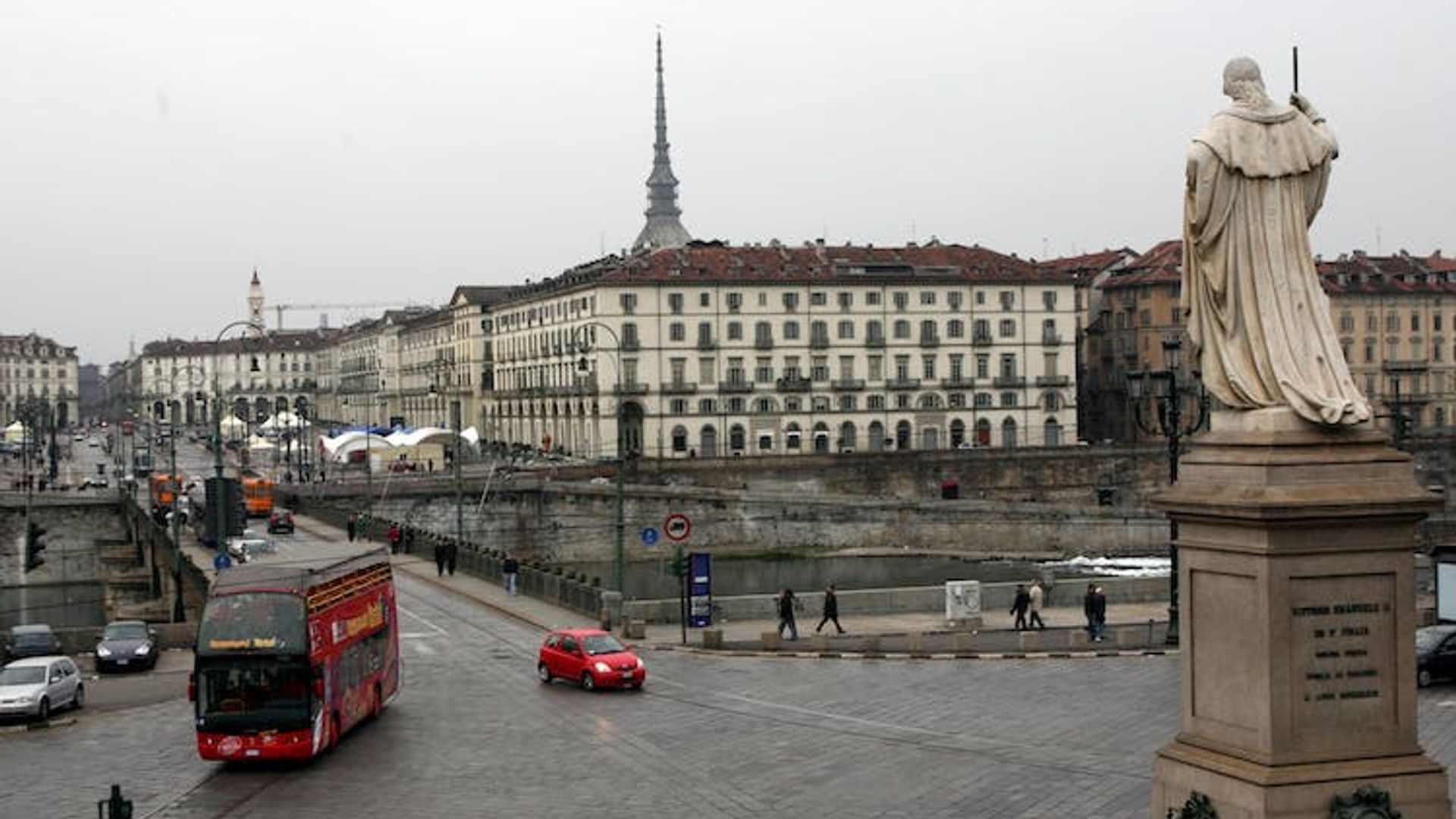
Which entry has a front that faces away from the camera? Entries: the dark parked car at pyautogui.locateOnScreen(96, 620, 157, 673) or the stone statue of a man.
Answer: the stone statue of a man

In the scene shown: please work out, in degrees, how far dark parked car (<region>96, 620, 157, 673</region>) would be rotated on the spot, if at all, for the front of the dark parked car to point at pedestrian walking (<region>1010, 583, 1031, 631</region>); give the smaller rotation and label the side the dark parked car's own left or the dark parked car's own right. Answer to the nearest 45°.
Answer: approximately 90° to the dark parked car's own left

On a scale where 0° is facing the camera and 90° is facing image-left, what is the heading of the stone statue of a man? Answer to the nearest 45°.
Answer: approximately 180°

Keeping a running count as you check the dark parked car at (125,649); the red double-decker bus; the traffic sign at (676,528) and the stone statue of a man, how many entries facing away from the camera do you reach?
1

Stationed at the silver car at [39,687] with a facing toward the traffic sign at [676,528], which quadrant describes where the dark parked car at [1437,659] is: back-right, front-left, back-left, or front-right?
front-right

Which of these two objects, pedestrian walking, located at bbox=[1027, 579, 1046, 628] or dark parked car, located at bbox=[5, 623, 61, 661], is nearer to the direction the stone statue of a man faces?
the pedestrian walking

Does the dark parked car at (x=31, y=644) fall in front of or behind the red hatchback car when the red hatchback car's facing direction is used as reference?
behind

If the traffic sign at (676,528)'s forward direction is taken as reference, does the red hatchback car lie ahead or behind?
ahead

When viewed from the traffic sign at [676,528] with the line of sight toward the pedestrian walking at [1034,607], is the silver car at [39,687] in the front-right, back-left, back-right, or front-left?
back-right

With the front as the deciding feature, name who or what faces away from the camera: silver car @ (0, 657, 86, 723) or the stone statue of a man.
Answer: the stone statue of a man

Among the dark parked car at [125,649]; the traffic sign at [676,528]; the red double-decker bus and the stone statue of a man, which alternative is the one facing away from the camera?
the stone statue of a man

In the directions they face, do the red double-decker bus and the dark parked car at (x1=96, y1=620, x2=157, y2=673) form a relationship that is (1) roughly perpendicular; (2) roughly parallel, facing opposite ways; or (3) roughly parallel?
roughly parallel

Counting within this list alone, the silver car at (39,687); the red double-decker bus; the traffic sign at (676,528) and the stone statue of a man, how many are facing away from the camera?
1

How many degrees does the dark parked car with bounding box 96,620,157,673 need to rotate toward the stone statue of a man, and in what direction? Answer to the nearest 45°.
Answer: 0° — it already faces it

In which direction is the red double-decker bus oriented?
toward the camera

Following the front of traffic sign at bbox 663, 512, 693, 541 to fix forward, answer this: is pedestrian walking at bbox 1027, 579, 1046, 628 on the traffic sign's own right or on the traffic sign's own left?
on the traffic sign's own left

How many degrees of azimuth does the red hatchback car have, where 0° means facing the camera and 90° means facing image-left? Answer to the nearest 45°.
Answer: approximately 315°

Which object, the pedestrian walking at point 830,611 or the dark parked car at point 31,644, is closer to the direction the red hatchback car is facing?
the pedestrian walking
